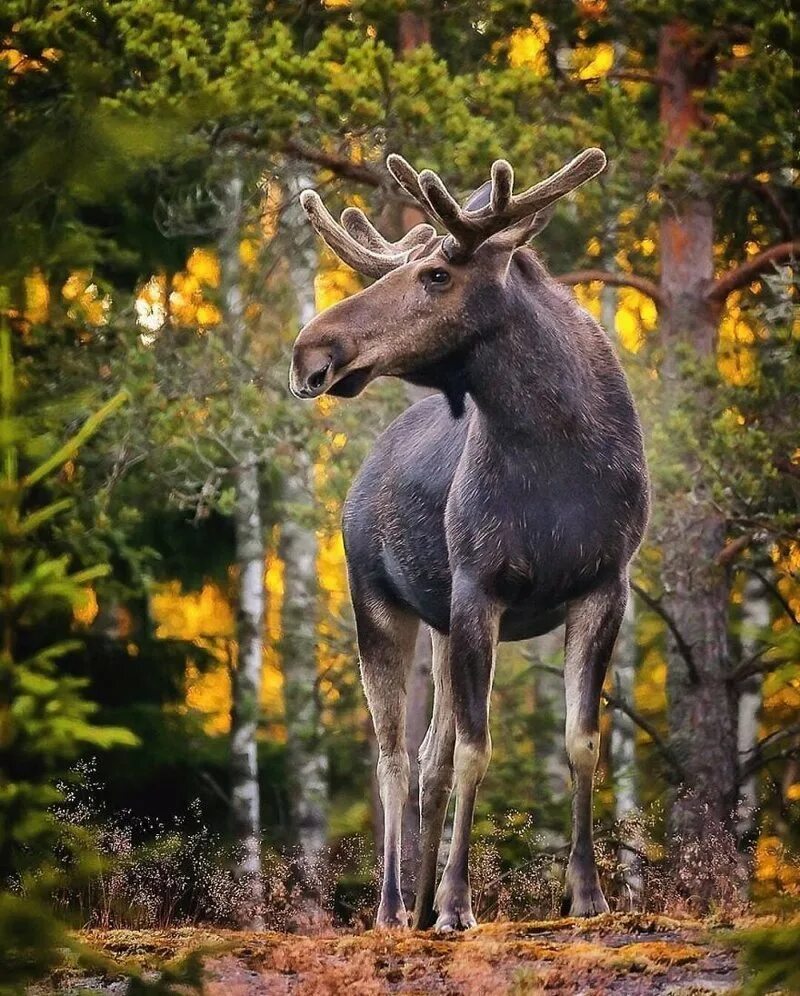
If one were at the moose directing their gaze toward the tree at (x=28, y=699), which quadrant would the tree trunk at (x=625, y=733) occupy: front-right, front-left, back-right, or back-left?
back-right

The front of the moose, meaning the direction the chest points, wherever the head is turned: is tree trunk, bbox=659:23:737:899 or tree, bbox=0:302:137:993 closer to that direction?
the tree

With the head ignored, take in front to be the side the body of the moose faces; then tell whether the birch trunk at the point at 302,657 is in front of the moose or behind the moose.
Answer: behind

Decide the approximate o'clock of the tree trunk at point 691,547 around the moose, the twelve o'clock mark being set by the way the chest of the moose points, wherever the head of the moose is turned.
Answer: The tree trunk is roughly at 8 o'clock from the moose.

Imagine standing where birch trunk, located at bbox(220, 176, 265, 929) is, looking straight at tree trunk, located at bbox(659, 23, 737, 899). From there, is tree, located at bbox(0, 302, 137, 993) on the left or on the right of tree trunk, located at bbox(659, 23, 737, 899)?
right

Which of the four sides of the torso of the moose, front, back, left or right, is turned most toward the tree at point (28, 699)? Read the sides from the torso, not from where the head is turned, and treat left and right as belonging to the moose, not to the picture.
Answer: right

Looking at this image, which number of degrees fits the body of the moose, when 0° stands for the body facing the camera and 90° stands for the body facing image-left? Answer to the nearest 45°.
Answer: approximately 315°

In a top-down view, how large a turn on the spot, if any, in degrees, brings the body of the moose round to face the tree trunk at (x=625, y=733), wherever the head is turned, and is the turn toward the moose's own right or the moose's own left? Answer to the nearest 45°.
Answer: approximately 135° to the moose's own left
